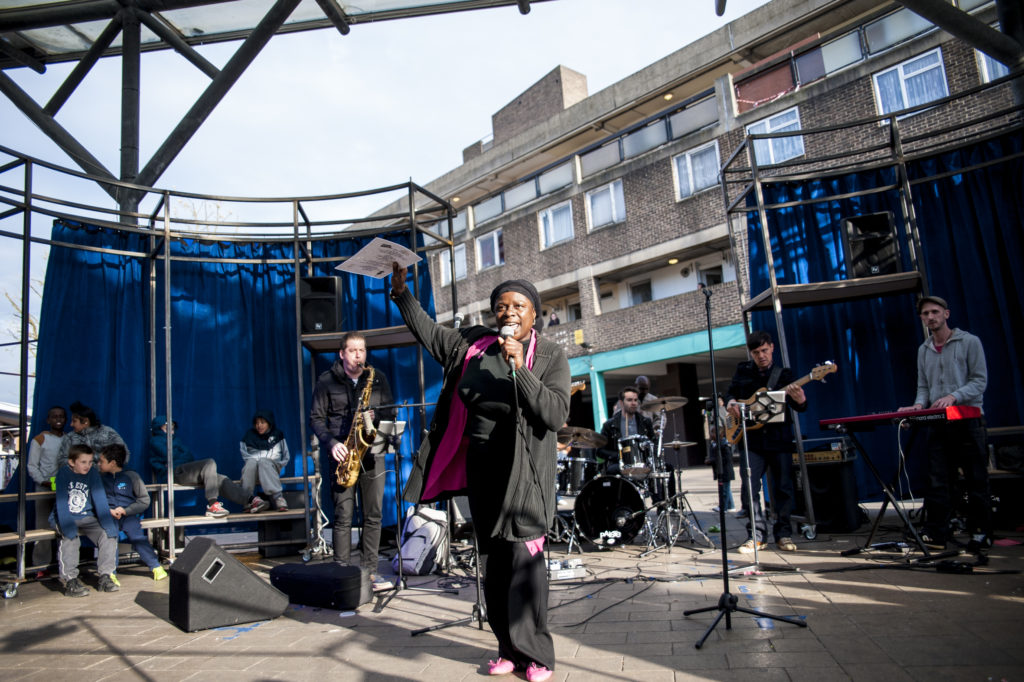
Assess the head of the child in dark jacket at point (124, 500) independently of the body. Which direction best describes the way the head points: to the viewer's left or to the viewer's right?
to the viewer's left

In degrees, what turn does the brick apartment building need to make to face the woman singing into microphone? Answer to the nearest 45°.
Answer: approximately 45° to its left

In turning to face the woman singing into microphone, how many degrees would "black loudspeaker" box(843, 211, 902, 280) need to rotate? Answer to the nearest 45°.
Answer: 0° — it already faces them

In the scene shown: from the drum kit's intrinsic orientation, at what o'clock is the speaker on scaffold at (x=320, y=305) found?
The speaker on scaffold is roughly at 3 o'clock from the drum kit.

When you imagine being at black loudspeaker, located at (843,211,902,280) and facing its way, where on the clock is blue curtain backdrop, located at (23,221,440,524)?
The blue curtain backdrop is roughly at 2 o'clock from the black loudspeaker.

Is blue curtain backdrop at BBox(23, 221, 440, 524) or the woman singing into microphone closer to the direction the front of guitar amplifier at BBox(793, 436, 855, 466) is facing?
the woman singing into microphone

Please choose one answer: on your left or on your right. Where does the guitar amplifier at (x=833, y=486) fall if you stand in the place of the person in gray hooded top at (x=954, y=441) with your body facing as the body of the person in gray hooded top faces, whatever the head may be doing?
on your right
